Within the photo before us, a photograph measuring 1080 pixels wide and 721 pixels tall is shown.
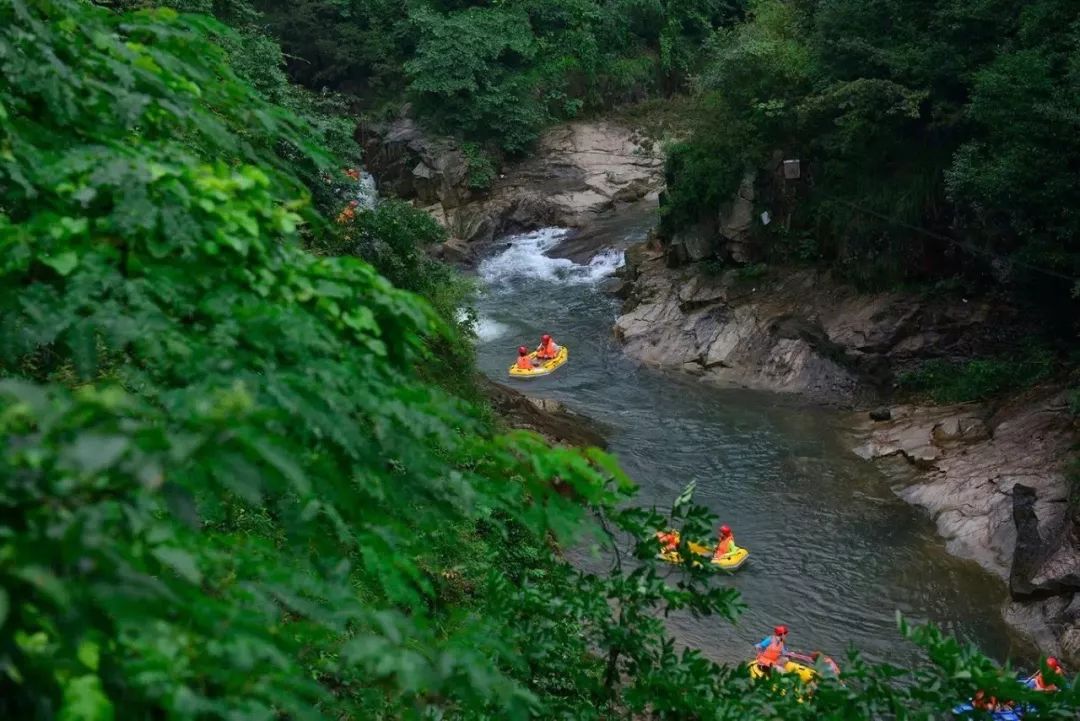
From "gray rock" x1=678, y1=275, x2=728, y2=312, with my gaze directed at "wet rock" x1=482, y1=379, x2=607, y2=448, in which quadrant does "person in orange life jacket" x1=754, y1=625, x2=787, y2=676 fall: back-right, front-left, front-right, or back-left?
front-left
